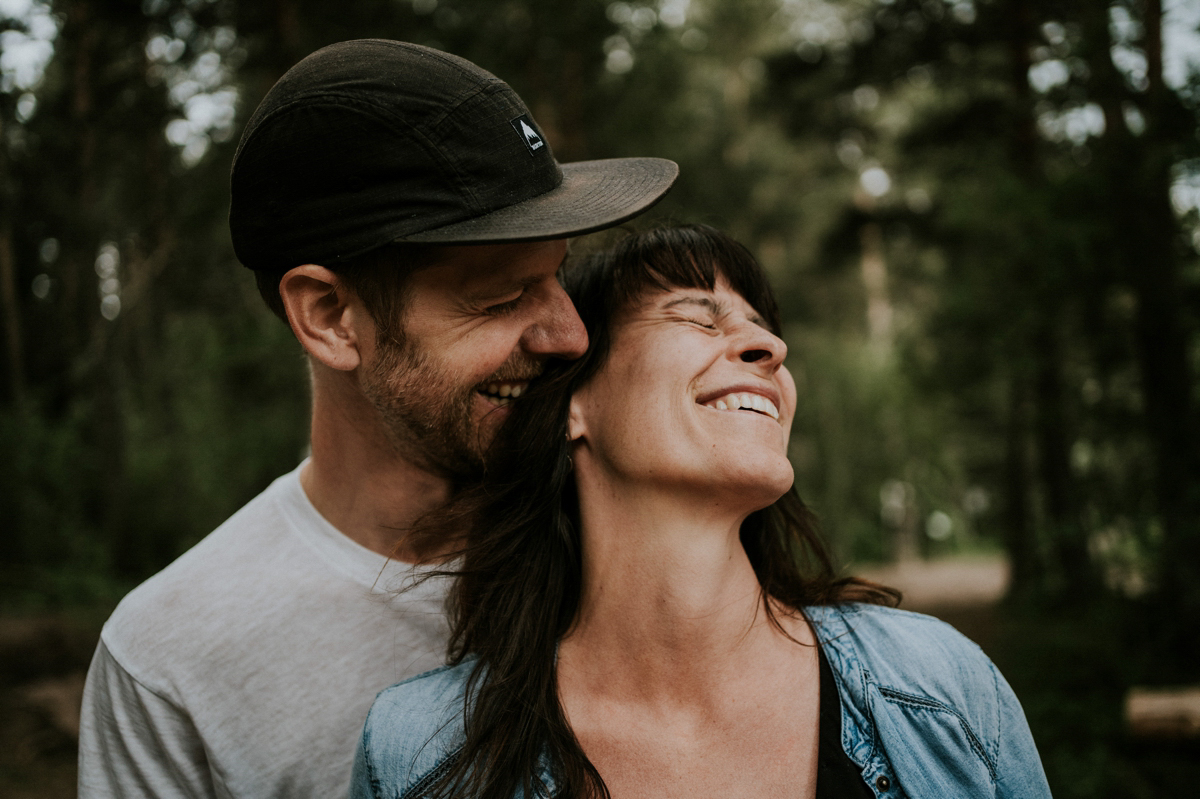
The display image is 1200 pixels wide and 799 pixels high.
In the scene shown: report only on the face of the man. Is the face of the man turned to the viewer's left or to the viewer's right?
to the viewer's right

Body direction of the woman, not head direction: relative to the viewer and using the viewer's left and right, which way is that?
facing the viewer

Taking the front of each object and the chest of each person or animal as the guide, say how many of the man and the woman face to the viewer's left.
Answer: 0

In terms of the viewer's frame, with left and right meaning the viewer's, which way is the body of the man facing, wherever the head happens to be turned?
facing the viewer and to the right of the viewer

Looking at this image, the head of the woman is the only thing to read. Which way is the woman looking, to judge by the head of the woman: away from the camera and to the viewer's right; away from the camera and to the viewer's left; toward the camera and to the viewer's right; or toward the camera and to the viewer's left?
toward the camera and to the viewer's right
